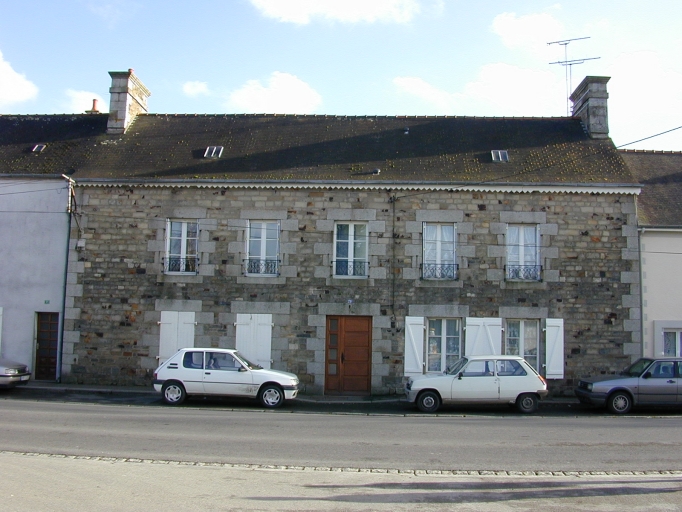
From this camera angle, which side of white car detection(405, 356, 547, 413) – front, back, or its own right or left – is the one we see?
left

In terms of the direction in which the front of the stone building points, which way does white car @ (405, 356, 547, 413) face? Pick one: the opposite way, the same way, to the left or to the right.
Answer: to the right

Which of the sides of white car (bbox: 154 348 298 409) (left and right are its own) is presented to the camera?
right

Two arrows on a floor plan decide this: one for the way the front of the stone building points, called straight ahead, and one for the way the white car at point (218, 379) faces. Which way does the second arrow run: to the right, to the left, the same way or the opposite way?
to the left

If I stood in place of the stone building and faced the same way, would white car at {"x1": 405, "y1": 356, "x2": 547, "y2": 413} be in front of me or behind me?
in front

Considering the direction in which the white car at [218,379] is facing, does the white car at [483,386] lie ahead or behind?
ahead

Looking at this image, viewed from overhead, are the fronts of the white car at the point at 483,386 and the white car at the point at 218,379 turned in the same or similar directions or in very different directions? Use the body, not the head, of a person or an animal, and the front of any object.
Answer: very different directions

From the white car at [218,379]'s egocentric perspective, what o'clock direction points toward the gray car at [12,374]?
the gray car at [12,374] is roughly at 7 o'clock from the white car at [218,379].

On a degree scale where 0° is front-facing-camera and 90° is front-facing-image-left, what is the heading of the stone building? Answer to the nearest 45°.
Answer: approximately 0°

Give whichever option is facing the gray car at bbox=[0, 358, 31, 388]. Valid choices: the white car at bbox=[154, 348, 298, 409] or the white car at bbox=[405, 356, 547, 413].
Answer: the white car at bbox=[405, 356, 547, 413]
